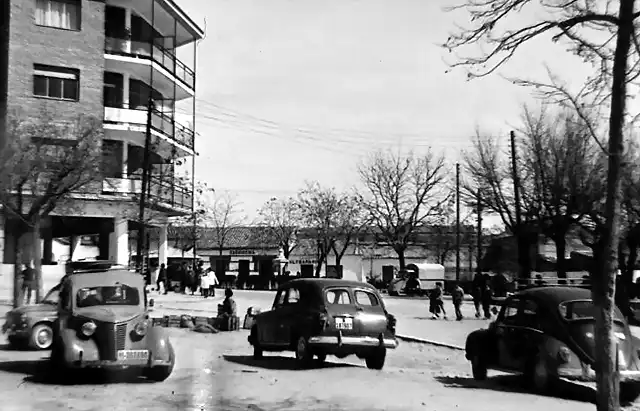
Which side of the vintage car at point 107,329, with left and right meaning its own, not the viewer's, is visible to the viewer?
front

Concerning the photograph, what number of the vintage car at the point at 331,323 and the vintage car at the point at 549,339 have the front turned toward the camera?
0

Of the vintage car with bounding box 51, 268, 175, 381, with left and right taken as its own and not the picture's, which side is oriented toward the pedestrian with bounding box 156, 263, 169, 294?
back

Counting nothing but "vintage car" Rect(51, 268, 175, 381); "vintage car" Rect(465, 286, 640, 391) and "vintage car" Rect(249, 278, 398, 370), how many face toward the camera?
1

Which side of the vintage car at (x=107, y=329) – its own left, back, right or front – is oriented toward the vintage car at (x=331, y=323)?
left

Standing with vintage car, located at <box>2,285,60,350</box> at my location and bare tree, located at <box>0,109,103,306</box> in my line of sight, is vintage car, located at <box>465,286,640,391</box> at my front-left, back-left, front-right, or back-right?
back-right

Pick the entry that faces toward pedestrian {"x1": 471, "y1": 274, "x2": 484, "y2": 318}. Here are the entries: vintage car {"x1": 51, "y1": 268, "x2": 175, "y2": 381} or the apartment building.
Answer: the apartment building

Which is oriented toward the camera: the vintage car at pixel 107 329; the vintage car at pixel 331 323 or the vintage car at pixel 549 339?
the vintage car at pixel 107 329

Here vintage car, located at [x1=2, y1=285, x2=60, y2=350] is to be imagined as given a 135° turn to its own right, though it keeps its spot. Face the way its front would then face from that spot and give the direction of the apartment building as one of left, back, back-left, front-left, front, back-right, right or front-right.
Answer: front

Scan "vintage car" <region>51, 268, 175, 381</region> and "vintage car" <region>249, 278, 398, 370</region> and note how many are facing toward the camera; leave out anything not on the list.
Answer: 1

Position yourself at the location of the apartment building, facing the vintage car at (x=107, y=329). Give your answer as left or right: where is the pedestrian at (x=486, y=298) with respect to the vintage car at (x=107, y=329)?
left

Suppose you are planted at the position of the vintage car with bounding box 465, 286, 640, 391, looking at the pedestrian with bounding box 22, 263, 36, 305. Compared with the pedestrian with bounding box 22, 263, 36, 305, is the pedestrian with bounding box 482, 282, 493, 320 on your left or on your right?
right
